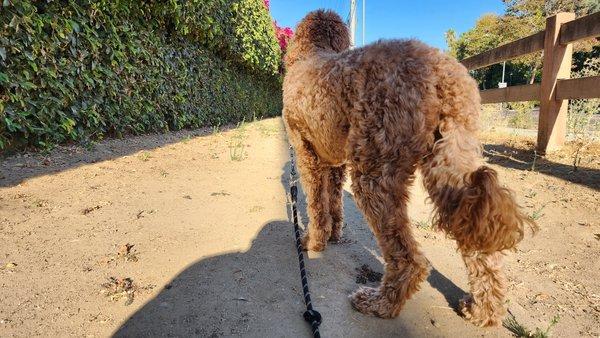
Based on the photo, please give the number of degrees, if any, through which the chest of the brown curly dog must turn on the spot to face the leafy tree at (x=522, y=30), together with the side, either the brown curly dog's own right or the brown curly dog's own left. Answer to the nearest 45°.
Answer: approximately 45° to the brown curly dog's own right

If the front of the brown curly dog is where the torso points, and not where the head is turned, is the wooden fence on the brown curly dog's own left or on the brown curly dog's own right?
on the brown curly dog's own right

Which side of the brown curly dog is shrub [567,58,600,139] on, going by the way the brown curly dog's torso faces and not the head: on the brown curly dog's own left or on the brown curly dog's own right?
on the brown curly dog's own right

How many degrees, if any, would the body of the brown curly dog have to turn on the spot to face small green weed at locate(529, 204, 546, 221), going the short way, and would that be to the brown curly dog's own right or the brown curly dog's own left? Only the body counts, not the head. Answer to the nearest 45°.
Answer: approximately 90° to the brown curly dog's own right

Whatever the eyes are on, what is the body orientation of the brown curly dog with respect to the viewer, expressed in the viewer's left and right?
facing away from the viewer and to the left of the viewer

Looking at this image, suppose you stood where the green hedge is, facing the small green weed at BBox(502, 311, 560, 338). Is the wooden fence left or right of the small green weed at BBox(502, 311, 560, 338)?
left

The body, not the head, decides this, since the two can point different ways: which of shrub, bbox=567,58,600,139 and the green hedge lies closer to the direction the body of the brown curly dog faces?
the green hedge
